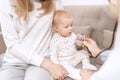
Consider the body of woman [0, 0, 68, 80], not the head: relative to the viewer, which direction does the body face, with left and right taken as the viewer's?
facing the viewer

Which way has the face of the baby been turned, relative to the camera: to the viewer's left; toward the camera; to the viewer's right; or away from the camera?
to the viewer's right

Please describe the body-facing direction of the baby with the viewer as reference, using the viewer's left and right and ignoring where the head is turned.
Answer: facing the viewer and to the right of the viewer
